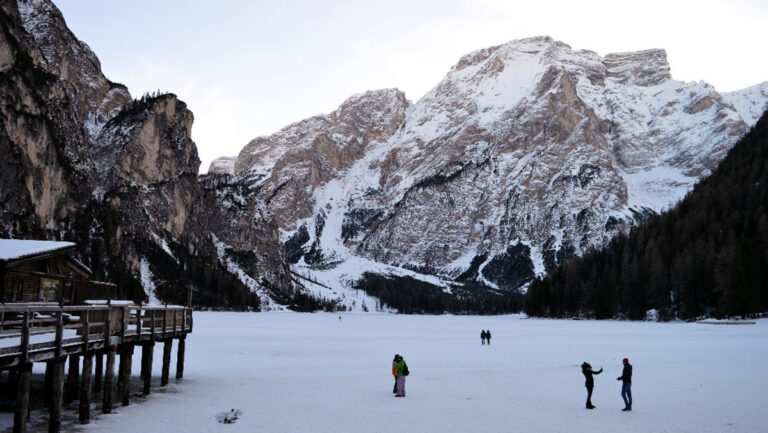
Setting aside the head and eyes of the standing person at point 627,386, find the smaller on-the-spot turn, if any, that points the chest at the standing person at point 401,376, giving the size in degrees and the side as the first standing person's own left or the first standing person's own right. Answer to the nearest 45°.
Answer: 0° — they already face them

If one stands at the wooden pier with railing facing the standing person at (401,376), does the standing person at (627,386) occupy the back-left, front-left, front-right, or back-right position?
front-right

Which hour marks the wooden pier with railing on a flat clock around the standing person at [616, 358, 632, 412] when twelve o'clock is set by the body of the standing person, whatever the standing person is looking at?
The wooden pier with railing is roughly at 11 o'clock from the standing person.

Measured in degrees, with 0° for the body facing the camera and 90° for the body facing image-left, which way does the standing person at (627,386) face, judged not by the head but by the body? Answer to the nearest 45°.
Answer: approximately 90°

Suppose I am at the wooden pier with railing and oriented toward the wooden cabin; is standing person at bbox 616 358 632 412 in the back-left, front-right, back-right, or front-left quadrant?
back-right

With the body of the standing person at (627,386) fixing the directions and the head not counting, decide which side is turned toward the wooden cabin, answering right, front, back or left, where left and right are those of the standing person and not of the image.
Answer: front
